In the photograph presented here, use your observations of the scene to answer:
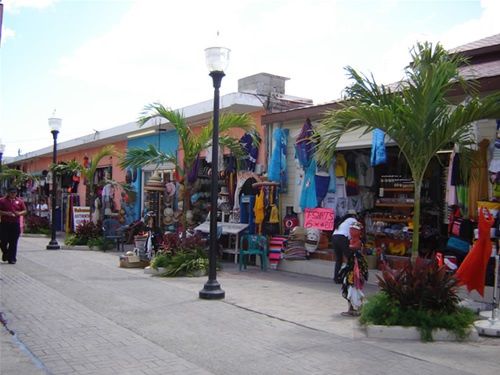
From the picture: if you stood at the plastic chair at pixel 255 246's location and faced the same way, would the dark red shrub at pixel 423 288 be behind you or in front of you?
in front

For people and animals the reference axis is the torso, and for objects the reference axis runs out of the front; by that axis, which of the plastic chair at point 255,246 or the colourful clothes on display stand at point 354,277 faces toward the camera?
the plastic chair

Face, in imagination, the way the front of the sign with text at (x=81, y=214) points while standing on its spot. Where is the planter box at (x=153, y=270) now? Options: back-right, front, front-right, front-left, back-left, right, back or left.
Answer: front

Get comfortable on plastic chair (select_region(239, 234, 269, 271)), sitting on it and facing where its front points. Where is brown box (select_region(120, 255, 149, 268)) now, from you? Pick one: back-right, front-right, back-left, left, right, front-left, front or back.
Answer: right

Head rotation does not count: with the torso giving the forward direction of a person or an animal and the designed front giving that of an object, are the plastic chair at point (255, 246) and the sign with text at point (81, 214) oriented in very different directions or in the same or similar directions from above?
same or similar directions

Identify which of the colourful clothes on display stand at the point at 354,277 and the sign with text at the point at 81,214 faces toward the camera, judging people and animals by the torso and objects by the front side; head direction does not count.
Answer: the sign with text

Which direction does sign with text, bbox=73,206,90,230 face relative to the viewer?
toward the camera

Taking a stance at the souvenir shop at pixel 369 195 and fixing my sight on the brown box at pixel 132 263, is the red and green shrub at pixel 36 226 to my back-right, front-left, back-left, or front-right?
front-right

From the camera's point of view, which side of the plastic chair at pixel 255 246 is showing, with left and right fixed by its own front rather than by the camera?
front
